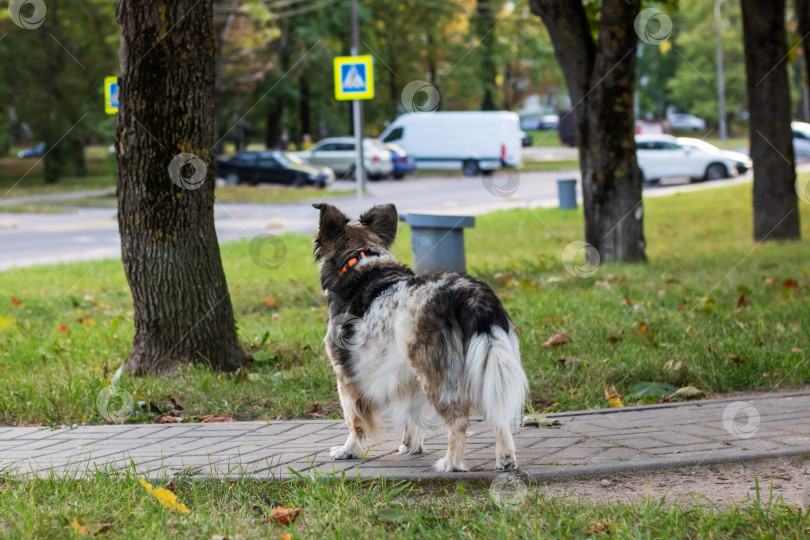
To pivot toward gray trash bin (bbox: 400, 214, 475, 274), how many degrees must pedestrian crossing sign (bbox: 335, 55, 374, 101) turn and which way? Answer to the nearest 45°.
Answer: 0° — it already faces it

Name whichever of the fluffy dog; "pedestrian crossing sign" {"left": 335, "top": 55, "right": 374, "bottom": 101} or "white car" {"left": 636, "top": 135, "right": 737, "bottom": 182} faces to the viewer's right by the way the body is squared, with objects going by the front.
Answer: the white car

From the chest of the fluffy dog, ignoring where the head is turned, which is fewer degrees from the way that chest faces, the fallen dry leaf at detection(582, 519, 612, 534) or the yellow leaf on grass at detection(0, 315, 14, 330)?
the yellow leaf on grass

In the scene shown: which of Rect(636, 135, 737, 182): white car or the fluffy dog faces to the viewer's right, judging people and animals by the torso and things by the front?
the white car

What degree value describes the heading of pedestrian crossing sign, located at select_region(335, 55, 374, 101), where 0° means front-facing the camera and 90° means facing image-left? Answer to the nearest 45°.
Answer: approximately 0°

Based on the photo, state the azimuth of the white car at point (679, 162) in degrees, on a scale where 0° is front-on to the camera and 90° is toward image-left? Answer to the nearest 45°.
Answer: approximately 270°

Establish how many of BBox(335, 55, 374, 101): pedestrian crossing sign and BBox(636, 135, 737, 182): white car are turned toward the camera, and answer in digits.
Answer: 1

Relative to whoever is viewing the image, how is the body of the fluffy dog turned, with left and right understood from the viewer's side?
facing away from the viewer and to the left of the viewer

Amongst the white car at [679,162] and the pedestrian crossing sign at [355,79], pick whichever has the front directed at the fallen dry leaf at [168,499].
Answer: the pedestrian crossing sign

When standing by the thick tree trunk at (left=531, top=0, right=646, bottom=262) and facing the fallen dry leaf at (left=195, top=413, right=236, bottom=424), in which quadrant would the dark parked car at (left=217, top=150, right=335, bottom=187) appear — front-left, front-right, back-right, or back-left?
back-right

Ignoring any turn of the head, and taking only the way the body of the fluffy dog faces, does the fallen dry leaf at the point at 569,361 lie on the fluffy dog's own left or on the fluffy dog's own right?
on the fluffy dog's own right
